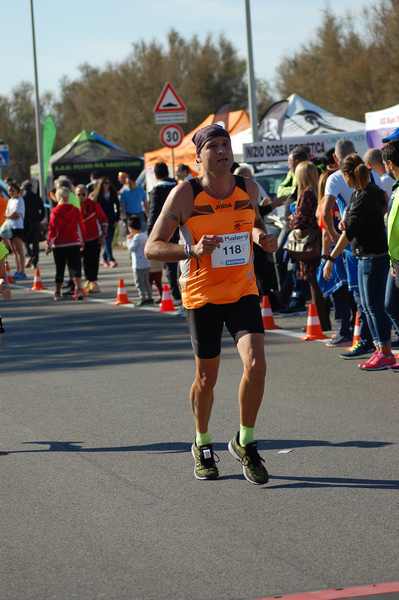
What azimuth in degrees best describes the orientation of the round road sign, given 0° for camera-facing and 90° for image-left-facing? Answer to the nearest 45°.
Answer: approximately 0°

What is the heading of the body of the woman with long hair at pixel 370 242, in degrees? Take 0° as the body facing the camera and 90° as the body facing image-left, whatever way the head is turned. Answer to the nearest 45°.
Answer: approximately 90°

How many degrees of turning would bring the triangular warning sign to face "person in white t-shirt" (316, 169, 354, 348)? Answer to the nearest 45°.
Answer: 0° — it already faces them

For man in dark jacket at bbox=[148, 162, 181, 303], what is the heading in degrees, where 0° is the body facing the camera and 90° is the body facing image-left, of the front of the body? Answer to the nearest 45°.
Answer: approximately 180°

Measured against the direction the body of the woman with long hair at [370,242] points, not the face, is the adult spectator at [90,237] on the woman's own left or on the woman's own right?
on the woman's own right

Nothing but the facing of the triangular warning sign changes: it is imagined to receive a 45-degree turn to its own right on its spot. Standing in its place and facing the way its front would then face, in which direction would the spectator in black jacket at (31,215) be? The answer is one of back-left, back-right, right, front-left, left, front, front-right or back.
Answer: right

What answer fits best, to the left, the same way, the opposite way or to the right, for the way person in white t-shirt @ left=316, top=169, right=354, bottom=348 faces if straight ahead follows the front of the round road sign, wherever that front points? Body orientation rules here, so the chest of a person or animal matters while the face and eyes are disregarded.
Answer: to the right

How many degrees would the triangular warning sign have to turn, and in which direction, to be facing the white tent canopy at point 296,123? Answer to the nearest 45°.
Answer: approximately 135° to its left
